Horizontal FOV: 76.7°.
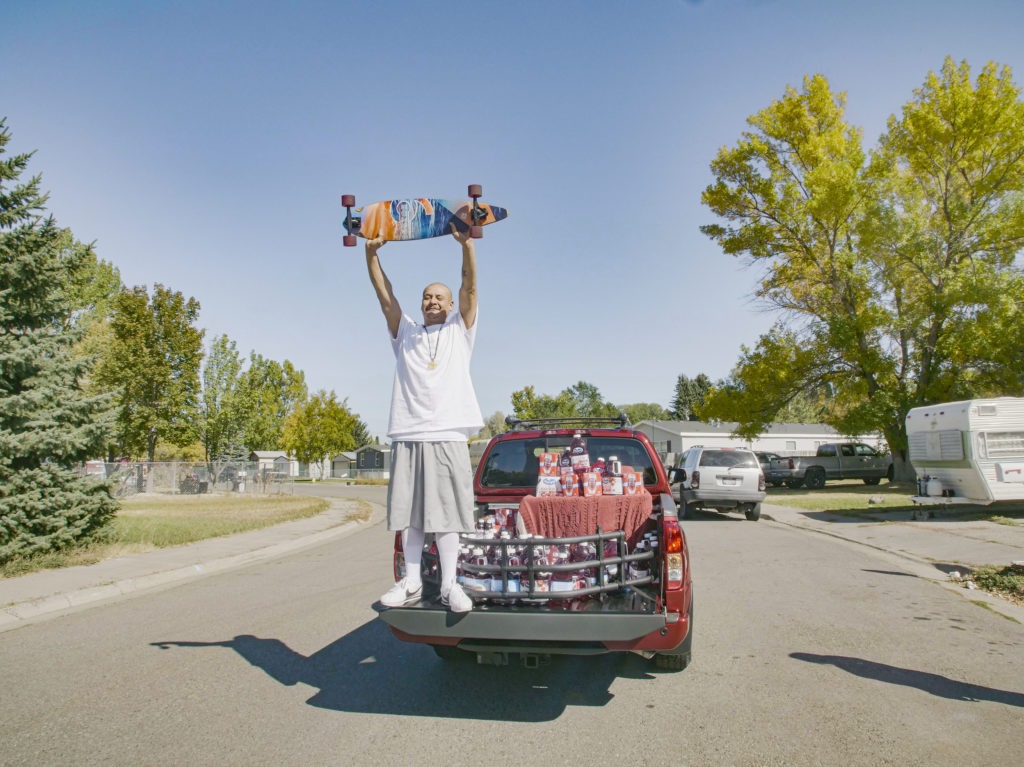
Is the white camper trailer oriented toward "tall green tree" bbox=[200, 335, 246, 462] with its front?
no

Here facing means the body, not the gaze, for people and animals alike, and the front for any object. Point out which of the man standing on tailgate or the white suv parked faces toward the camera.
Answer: the man standing on tailgate

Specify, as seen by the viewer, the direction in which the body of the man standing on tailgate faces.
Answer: toward the camera

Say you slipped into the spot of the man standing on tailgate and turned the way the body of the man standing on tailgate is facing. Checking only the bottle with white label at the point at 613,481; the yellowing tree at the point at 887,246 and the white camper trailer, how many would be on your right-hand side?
0

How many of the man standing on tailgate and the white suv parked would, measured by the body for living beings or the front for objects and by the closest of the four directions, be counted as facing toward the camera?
1

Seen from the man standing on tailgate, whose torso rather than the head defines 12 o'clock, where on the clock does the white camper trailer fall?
The white camper trailer is roughly at 8 o'clock from the man standing on tailgate.

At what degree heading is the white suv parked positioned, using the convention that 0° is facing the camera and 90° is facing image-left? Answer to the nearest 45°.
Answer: approximately 180°

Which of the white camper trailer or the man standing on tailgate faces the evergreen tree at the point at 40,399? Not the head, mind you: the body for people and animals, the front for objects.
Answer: the white camper trailer

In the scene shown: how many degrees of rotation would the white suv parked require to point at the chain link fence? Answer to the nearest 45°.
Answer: approximately 90° to its left

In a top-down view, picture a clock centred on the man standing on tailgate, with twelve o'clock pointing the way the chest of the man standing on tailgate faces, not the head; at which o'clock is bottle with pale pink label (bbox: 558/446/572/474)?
The bottle with pale pink label is roughly at 7 o'clock from the man standing on tailgate.

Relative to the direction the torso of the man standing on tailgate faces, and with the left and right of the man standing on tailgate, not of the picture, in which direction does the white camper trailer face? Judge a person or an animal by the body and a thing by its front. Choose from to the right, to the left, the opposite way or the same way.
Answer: to the right

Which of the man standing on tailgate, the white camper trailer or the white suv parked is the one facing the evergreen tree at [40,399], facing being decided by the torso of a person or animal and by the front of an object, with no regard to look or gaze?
the white camper trailer

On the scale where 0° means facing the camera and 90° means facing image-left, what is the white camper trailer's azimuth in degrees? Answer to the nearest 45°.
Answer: approximately 45°

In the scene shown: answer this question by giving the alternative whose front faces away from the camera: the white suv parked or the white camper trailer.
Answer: the white suv parked

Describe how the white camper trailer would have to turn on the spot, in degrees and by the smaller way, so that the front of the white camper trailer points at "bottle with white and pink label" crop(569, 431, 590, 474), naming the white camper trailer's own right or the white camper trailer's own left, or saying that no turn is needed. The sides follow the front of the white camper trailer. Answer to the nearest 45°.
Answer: approximately 45° to the white camper trailer's own left

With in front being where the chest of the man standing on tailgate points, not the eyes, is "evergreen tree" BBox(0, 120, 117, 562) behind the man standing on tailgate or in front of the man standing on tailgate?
behind

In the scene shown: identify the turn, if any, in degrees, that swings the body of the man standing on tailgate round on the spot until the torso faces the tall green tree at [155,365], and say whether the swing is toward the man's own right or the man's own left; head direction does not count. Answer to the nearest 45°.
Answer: approximately 135° to the man's own right
